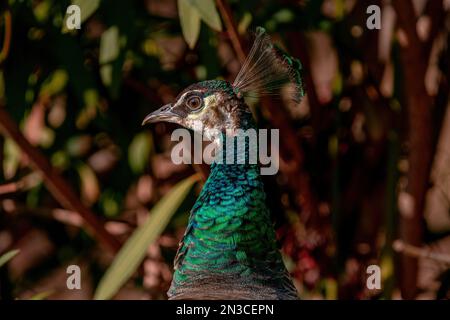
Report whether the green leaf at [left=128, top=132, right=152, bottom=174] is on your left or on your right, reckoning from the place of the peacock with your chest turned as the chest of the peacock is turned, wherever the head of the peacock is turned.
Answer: on your right
